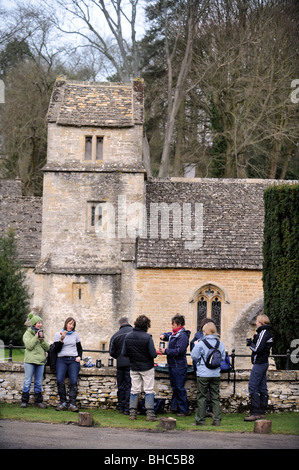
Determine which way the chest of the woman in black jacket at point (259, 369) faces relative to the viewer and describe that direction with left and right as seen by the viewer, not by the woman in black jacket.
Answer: facing to the left of the viewer

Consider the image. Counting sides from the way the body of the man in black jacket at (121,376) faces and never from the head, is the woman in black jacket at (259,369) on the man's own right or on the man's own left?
on the man's own right

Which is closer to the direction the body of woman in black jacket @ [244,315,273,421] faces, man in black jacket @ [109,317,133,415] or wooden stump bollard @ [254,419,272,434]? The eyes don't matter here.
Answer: the man in black jacket

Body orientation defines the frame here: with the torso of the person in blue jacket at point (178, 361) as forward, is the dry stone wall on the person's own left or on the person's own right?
on the person's own right

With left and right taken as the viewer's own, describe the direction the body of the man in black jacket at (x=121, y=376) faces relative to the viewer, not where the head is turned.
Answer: facing away from the viewer and to the right of the viewer

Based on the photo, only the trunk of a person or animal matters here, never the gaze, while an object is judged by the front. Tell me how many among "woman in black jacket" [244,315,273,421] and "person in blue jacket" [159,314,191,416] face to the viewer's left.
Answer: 2

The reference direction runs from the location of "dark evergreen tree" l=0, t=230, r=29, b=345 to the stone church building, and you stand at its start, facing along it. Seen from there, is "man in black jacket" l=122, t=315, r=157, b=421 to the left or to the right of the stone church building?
right

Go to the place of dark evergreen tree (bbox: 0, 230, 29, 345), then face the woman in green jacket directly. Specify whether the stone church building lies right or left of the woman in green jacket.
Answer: left

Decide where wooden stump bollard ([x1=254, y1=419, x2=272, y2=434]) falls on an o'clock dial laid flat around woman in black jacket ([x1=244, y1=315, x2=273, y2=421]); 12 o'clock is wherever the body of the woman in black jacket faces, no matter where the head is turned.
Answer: The wooden stump bollard is roughly at 9 o'clock from the woman in black jacket.

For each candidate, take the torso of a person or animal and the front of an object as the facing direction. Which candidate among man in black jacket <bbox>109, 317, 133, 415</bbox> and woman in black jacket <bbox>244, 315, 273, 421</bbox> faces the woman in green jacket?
woman in black jacket <bbox>244, 315, 273, 421</bbox>

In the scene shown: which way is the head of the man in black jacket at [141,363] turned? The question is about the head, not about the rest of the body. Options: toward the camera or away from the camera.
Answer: away from the camera

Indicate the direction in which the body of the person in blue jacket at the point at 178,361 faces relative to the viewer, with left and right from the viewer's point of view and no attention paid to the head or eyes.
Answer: facing to the left of the viewer

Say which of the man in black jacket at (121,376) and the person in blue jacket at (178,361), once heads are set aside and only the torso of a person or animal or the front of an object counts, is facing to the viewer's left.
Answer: the person in blue jacket
